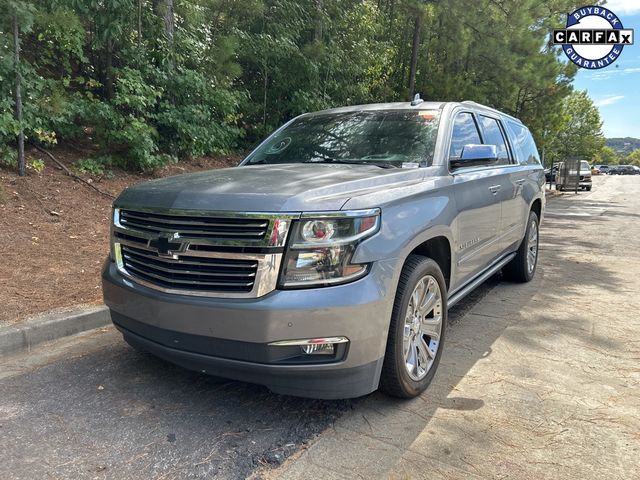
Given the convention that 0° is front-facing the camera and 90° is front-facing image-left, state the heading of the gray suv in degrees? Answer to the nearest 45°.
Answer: approximately 45°

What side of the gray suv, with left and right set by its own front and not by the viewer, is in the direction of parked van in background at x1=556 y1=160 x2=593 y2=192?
back

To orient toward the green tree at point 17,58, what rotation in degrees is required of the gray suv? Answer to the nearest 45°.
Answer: approximately 90° to its right

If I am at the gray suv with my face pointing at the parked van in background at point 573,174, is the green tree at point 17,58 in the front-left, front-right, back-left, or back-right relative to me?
front-left
